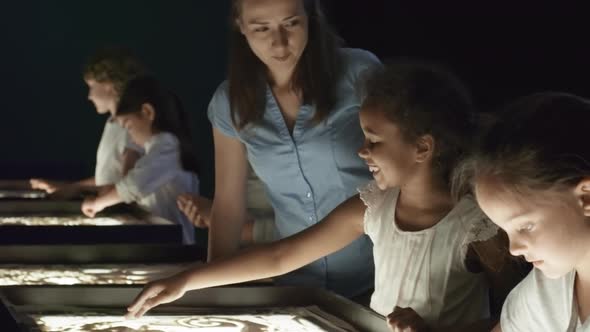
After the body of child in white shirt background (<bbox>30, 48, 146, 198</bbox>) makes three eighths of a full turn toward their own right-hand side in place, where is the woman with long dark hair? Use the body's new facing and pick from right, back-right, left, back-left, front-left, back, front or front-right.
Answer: back-right

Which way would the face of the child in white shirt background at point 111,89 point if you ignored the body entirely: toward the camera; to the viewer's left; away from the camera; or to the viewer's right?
to the viewer's left

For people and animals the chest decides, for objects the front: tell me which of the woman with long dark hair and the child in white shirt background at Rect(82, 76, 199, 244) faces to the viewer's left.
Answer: the child in white shirt background

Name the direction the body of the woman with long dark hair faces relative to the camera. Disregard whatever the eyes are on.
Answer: toward the camera

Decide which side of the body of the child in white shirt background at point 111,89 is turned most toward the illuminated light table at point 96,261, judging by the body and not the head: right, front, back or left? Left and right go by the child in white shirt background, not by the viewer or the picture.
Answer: left

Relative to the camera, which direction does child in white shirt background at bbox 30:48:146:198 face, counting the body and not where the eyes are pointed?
to the viewer's left

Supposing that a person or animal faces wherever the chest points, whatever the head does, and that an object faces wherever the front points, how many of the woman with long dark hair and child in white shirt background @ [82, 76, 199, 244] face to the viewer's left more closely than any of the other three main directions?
1

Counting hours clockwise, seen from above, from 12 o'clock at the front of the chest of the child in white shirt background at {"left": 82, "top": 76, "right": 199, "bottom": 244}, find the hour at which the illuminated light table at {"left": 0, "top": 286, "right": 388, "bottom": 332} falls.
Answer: The illuminated light table is roughly at 9 o'clock from the child in white shirt background.

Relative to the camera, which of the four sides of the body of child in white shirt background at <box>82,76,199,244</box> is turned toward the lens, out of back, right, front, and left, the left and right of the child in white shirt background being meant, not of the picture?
left

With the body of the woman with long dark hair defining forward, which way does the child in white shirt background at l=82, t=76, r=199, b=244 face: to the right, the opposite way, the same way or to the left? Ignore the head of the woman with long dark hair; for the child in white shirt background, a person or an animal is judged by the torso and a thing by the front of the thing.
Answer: to the right

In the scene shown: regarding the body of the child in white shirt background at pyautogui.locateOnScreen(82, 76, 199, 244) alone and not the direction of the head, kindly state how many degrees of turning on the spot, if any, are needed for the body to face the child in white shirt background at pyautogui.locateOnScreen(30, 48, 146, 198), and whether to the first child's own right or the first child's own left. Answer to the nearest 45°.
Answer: approximately 90° to the first child's own right
